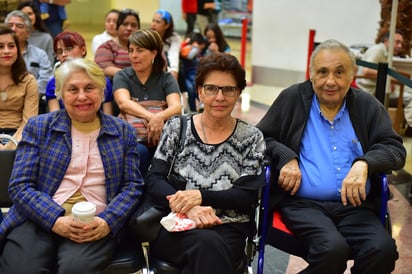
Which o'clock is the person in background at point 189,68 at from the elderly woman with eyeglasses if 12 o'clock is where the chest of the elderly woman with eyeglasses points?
The person in background is roughly at 6 o'clock from the elderly woman with eyeglasses.

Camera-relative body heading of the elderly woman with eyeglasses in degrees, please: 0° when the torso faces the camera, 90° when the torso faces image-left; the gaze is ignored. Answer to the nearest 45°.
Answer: approximately 0°

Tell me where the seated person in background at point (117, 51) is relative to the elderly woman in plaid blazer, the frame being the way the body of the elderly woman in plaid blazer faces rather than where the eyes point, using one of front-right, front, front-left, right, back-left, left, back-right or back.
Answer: back

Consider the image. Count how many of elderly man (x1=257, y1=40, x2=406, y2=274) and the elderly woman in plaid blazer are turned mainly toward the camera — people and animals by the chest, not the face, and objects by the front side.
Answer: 2

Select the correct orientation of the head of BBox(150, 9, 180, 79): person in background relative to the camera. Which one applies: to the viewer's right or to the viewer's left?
to the viewer's left

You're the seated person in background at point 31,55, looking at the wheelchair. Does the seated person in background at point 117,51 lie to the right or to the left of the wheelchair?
left

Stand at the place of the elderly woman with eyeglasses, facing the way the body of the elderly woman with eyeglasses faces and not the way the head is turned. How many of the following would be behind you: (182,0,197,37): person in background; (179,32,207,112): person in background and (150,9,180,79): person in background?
3

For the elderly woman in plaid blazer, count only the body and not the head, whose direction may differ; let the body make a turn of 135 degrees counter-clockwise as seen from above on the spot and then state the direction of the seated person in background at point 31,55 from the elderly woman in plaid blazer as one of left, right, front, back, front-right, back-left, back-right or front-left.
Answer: front-left

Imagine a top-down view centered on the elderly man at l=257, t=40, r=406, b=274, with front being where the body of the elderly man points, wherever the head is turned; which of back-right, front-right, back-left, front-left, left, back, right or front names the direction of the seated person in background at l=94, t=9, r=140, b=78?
back-right

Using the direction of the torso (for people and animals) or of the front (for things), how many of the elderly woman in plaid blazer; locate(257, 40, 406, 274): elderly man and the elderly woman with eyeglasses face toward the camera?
3

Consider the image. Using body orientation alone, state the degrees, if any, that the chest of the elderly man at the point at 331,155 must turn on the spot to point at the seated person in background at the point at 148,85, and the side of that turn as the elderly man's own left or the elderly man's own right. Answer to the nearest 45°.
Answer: approximately 135° to the elderly man's own right
